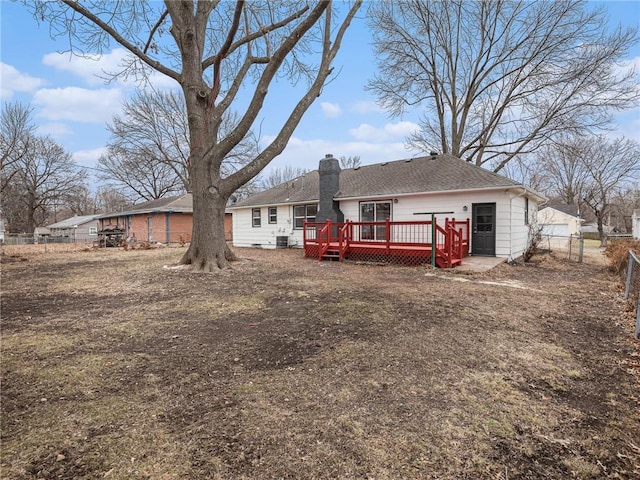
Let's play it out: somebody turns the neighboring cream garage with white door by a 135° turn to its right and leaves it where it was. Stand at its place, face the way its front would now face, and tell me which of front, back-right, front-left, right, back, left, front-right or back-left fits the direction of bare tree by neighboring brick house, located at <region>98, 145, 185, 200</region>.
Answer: left

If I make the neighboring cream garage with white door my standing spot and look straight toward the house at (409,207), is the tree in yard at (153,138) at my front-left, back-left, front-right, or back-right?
front-right

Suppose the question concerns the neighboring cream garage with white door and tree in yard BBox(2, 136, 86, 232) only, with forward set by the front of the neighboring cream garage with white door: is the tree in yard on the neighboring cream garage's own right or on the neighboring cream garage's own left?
on the neighboring cream garage's own right

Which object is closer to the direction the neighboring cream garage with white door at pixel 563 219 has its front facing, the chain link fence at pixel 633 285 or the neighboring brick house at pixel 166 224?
the chain link fence

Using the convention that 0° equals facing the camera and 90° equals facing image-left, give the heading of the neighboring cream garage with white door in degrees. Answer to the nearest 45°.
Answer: approximately 0°

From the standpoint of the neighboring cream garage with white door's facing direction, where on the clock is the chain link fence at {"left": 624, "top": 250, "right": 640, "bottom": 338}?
The chain link fence is roughly at 12 o'clock from the neighboring cream garage with white door.

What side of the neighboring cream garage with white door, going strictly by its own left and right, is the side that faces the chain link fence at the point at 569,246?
front

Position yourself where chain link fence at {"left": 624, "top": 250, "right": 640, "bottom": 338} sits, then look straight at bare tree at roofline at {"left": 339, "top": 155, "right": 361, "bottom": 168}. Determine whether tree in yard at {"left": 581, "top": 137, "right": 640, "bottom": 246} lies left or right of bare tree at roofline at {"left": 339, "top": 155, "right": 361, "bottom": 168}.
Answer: right

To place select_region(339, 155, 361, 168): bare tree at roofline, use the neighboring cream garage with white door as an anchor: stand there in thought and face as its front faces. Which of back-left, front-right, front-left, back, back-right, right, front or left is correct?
right
